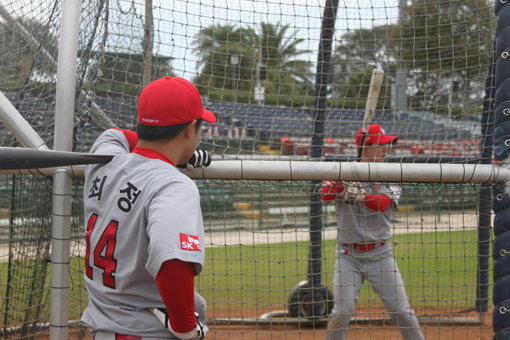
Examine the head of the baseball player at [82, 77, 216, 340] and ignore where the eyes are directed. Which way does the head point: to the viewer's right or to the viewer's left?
to the viewer's right

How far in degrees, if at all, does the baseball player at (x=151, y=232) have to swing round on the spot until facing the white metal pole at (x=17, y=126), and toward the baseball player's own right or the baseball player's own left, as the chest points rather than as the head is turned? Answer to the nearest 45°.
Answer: approximately 90° to the baseball player's own left

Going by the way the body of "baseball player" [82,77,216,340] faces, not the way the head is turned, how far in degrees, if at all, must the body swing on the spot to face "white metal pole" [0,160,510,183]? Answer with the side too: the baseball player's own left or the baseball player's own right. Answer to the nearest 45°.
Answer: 0° — they already face it

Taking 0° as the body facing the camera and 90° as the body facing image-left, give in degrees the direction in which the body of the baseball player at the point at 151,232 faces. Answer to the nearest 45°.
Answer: approximately 225°

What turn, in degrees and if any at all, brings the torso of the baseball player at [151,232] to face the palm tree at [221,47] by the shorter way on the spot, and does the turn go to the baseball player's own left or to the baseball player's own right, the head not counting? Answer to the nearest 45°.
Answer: approximately 45° to the baseball player's own left
